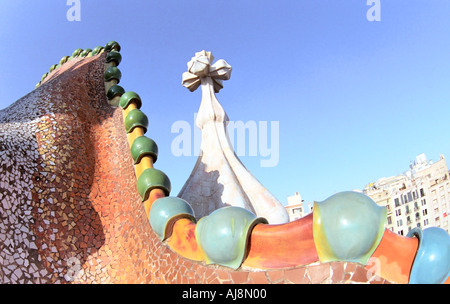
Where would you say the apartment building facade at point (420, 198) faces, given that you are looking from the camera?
facing the viewer and to the left of the viewer
